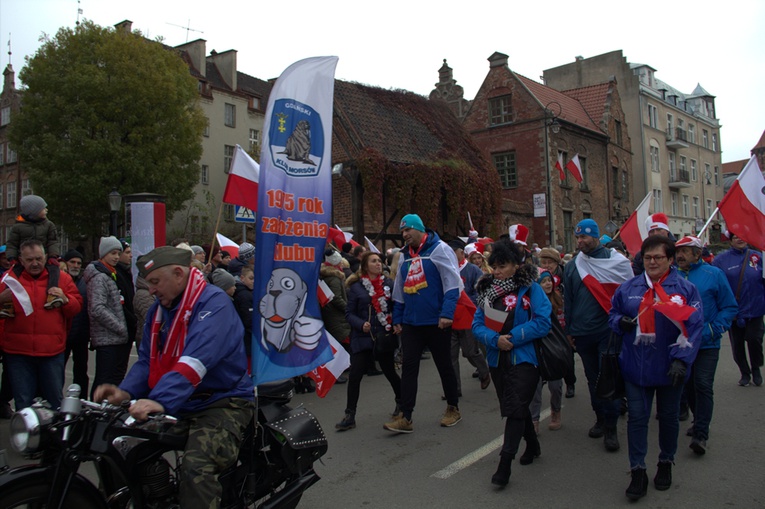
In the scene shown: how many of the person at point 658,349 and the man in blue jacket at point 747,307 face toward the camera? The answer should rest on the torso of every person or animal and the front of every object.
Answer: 2

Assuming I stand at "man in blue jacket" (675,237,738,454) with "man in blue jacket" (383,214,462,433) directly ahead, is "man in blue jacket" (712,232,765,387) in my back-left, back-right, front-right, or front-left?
back-right

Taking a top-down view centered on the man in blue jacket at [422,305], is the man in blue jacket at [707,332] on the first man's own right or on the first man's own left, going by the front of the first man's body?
on the first man's own left

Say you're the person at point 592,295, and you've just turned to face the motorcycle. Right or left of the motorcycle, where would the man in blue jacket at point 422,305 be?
right

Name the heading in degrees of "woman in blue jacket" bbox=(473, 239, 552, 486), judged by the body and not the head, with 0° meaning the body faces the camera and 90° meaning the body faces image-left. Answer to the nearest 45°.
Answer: approximately 45°

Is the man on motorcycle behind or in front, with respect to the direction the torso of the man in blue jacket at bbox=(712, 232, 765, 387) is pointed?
in front

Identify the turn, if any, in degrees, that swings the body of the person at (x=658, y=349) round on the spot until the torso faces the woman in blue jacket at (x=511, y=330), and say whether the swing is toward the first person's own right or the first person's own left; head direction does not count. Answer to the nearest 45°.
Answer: approximately 90° to the first person's own right
